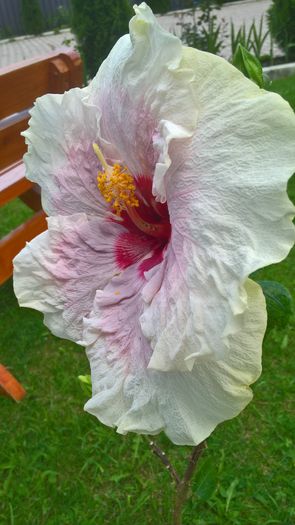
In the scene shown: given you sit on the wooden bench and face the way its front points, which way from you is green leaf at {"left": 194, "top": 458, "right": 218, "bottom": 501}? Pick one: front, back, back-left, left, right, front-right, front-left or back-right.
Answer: front-right

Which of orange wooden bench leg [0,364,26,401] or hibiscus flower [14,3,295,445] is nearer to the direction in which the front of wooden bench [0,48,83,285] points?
the hibiscus flower

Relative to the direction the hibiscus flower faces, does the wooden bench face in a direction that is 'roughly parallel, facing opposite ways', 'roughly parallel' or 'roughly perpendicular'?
roughly perpendicular

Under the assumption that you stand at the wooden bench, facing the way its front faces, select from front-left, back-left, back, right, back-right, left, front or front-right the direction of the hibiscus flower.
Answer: front-right

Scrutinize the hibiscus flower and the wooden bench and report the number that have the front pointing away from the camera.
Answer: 0

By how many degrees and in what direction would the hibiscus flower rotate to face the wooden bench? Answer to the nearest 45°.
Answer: approximately 135° to its right

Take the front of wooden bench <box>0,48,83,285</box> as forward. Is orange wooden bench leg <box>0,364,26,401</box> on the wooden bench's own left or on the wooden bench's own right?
on the wooden bench's own right

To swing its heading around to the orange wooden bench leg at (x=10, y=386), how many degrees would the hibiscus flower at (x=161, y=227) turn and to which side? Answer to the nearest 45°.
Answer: approximately 90° to its right
